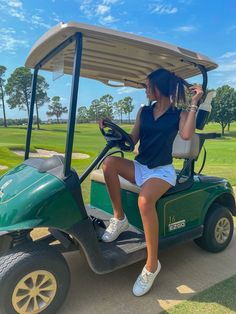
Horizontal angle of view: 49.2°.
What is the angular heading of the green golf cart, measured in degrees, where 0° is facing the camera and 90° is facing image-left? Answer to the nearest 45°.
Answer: approximately 45°

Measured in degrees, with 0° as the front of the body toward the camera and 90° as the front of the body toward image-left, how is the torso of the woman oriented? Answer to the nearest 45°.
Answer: approximately 45°
